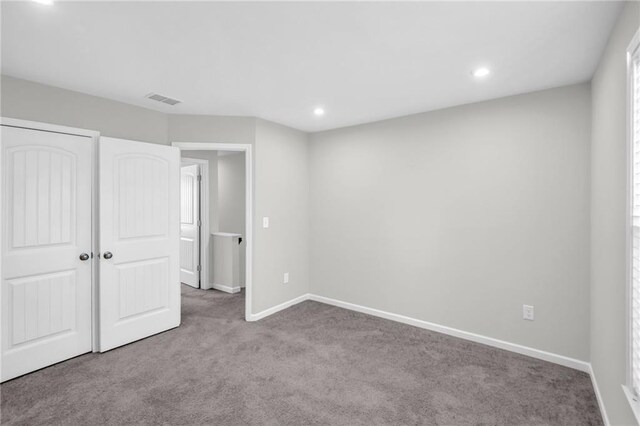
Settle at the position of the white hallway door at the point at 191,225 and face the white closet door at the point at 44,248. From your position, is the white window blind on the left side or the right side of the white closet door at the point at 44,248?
left

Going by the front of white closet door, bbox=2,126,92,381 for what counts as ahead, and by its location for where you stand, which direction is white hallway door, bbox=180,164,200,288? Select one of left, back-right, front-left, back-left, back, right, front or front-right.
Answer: left

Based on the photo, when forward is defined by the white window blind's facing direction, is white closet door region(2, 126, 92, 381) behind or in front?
in front

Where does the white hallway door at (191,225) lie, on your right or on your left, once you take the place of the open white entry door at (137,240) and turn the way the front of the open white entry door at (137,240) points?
on your left

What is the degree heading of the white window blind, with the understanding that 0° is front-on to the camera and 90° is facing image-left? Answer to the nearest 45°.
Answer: approximately 90°

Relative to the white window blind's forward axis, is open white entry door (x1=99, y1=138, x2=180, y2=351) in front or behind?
in front

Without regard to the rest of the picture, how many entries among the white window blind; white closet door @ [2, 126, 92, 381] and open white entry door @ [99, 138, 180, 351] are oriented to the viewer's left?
1

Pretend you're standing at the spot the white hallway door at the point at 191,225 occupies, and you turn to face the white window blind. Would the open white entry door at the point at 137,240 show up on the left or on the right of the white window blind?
right

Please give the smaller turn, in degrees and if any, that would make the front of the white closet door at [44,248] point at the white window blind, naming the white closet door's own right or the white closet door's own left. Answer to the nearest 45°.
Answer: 0° — it already faces it

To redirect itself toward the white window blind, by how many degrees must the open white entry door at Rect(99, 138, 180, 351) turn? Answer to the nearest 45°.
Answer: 0° — it already faces it

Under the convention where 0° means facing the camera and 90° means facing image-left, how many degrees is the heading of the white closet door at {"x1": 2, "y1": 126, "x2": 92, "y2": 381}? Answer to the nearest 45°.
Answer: approximately 315°

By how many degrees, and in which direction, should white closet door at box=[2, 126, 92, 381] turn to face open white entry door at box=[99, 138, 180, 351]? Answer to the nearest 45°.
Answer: approximately 45° to its left

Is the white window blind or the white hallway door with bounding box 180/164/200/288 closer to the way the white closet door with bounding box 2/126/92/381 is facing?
the white window blind
